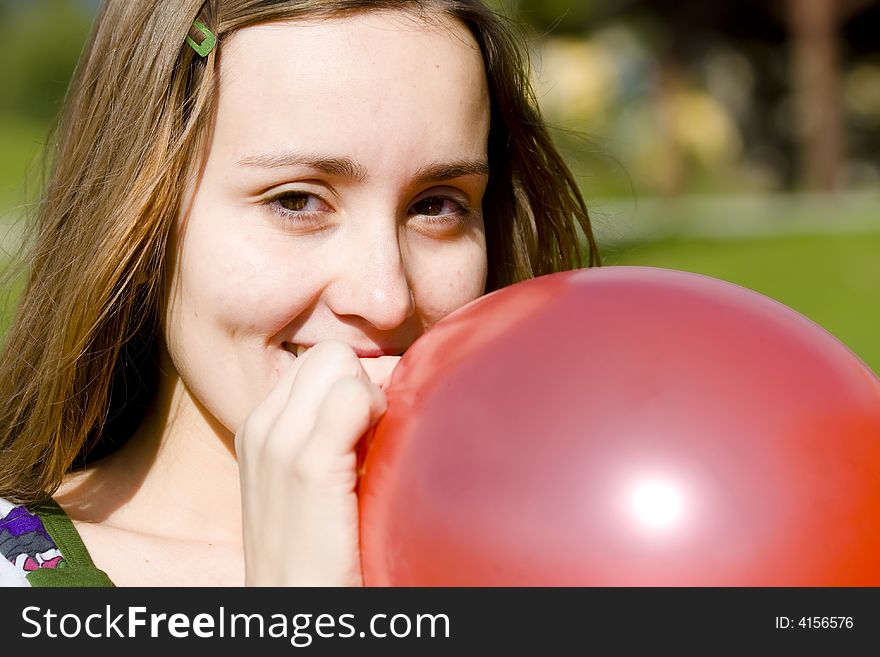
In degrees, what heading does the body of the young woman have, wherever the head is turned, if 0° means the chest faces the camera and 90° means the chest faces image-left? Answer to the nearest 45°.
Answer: approximately 315°

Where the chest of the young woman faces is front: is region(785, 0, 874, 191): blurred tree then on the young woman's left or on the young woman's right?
on the young woman's left
